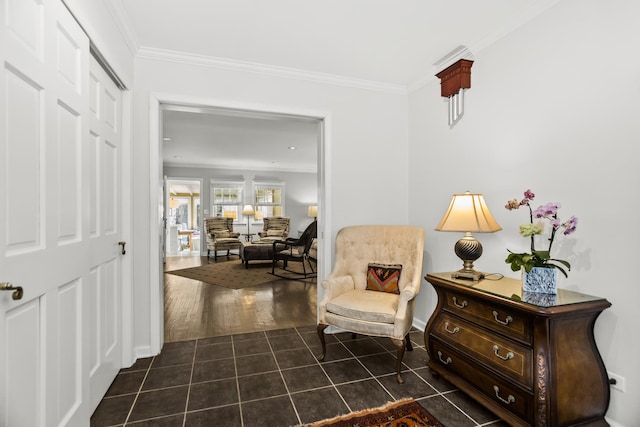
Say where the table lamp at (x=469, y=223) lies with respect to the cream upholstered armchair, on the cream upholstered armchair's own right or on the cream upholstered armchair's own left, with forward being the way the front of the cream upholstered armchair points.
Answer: on the cream upholstered armchair's own left

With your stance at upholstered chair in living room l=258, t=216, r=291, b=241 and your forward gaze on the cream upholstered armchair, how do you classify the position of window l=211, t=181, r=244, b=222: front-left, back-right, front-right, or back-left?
back-right

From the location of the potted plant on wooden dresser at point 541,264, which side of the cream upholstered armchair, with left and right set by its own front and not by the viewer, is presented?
left

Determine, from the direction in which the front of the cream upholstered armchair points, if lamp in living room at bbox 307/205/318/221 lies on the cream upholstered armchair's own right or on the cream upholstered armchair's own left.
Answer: on the cream upholstered armchair's own right

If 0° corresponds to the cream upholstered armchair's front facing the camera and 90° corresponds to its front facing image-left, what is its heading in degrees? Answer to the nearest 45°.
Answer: approximately 45°

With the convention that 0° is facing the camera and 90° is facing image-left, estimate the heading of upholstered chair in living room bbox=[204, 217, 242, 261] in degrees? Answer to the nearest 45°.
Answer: approximately 315°

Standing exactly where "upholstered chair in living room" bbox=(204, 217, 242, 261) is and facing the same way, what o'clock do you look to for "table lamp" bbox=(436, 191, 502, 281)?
The table lamp is roughly at 1 o'clock from the upholstered chair in living room.

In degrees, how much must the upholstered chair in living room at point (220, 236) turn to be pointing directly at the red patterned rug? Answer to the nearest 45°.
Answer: approximately 45° to its right
